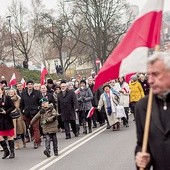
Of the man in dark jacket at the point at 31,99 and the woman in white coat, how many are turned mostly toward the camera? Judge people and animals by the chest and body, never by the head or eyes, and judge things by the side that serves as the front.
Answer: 2

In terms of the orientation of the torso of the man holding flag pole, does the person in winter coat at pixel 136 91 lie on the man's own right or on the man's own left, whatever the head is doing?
on the man's own right

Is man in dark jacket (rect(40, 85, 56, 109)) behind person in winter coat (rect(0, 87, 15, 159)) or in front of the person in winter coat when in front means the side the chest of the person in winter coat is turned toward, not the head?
behind

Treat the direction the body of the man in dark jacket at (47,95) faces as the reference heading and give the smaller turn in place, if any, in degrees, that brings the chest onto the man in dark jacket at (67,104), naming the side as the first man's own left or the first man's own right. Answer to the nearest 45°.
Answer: approximately 90° to the first man's own left

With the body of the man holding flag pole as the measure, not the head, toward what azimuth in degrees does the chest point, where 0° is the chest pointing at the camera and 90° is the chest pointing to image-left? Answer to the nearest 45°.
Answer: approximately 45°

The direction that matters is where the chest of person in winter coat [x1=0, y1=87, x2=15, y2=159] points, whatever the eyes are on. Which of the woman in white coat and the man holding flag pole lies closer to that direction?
the man holding flag pole

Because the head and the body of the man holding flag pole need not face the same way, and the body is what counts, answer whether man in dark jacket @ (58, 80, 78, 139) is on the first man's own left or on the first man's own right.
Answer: on the first man's own right

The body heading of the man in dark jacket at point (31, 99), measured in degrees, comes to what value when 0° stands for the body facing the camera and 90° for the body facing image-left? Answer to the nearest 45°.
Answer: approximately 0°

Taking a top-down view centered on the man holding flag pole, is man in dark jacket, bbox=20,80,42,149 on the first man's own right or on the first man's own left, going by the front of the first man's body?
on the first man's own right
